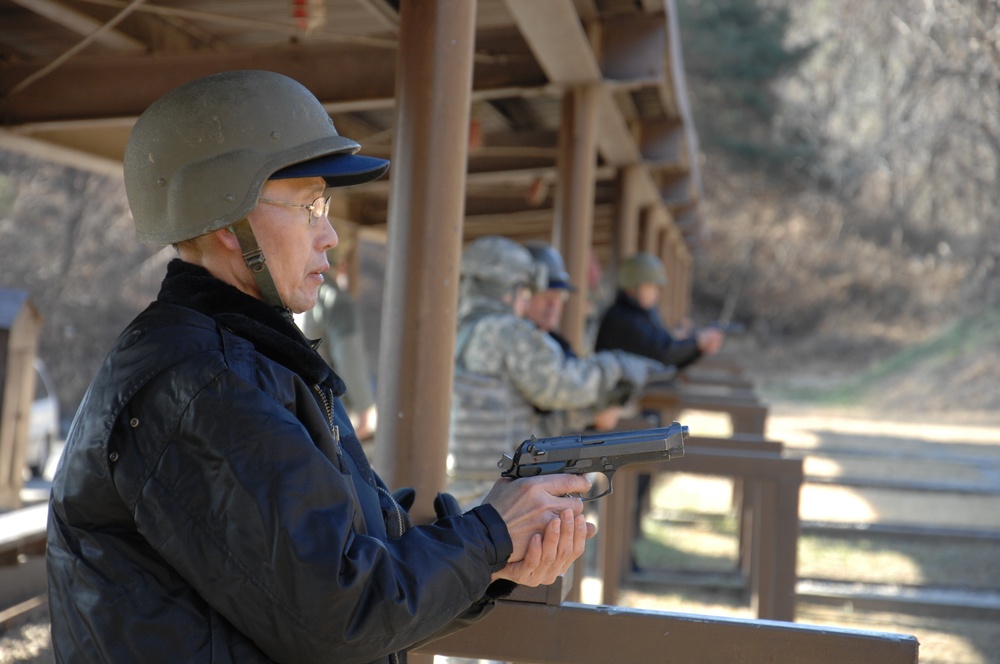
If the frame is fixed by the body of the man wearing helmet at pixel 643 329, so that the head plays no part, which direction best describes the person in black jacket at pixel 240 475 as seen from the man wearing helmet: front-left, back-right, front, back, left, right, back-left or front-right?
right

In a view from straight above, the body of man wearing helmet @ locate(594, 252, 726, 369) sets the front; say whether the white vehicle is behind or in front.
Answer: behind

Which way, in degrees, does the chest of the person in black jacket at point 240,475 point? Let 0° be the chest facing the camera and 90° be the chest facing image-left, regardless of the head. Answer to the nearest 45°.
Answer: approximately 270°

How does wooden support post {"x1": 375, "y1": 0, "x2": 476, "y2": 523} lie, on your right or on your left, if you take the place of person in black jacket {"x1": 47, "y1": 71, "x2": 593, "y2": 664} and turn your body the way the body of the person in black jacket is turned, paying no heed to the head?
on your left

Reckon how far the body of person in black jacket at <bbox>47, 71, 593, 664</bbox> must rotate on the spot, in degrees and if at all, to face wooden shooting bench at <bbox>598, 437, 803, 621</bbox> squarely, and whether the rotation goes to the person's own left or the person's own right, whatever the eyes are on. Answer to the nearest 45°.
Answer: approximately 45° to the person's own left

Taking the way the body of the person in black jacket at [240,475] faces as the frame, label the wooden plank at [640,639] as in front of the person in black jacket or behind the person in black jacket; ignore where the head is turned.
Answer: in front

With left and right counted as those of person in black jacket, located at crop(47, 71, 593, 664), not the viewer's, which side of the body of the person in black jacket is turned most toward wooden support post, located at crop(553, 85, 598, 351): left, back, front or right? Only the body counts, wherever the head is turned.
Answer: left

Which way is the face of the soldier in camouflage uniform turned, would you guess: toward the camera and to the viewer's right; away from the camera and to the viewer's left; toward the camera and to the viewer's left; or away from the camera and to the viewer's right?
away from the camera and to the viewer's right

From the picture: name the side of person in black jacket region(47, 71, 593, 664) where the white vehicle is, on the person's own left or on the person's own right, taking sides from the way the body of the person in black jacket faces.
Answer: on the person's own left

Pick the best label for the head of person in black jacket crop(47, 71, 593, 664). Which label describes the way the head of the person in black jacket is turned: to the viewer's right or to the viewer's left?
to the viewer's right

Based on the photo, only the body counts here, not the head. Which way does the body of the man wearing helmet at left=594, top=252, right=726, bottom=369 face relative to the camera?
to the viewer's right

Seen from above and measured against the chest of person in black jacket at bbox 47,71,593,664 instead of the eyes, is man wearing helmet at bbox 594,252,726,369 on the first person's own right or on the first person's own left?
on the first person's own left

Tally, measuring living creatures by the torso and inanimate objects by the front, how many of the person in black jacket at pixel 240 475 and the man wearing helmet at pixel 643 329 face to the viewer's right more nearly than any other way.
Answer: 2
